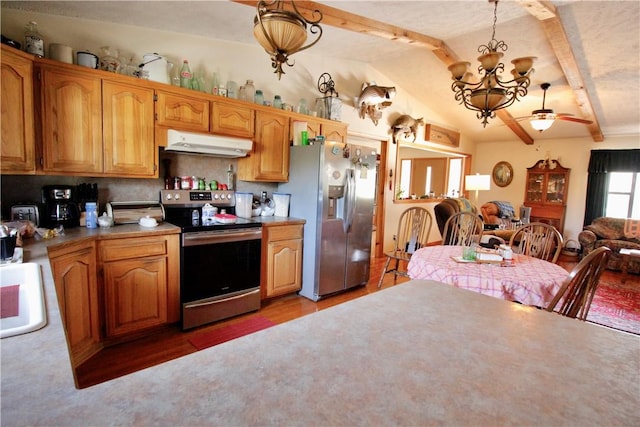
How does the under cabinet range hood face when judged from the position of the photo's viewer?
facing the viewer and to the right of the viewer

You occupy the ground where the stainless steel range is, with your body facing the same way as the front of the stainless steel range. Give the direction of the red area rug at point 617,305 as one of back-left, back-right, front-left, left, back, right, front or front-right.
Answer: front-left

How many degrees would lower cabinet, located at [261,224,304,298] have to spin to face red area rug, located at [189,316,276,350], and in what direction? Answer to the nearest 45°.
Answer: approximately 90° to its right

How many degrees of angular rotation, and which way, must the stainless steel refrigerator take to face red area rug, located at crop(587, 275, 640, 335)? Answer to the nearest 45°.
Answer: approximately 45° to its left

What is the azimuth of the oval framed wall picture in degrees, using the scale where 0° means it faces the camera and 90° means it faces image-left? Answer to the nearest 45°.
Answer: approximately 0°

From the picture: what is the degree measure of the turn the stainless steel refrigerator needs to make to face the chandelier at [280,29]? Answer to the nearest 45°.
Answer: approximately 45° to its right
